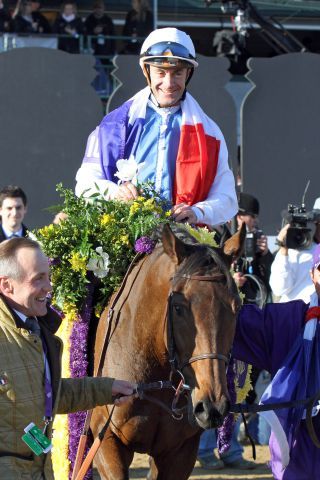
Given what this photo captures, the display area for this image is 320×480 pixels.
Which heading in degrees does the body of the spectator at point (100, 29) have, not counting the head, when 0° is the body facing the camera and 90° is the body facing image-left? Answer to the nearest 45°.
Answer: approximately 0°

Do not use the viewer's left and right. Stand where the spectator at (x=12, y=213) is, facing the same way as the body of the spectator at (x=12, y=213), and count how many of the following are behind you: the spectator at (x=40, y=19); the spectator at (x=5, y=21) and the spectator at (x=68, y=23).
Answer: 3

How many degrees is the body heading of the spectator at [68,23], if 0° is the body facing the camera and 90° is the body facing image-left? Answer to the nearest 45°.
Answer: approximately 0°

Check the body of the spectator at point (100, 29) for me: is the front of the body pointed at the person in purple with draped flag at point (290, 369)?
yes

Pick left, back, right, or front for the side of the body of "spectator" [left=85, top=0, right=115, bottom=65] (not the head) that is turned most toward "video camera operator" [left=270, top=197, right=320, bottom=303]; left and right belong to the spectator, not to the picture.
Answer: front

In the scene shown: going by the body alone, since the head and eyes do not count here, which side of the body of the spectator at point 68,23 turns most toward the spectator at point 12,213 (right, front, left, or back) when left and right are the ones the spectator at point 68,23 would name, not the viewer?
front

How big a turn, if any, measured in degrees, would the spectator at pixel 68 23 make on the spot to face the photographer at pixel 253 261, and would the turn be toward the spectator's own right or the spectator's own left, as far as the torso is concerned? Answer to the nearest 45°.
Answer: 0° — they already face them

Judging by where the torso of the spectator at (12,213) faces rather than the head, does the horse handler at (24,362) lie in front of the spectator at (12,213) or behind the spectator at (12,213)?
in front

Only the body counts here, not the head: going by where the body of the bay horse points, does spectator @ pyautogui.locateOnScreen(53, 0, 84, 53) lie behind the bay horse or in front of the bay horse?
behind

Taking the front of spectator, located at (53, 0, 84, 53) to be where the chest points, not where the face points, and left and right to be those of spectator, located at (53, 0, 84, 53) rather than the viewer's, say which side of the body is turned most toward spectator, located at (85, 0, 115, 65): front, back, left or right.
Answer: left

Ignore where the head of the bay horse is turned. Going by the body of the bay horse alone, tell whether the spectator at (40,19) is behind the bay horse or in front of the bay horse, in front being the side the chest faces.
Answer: behind

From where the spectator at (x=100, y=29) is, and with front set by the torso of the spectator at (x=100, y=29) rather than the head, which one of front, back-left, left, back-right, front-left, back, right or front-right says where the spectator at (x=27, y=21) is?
right

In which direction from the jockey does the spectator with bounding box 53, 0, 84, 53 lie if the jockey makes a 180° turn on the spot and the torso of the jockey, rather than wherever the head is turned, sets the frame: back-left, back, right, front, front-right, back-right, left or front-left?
front
